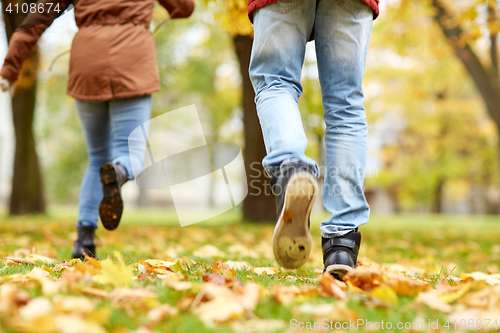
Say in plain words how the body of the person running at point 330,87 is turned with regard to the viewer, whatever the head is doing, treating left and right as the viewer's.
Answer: facing away from the viewer

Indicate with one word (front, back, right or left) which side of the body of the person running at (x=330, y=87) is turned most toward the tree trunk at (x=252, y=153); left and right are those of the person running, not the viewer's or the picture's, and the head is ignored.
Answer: front

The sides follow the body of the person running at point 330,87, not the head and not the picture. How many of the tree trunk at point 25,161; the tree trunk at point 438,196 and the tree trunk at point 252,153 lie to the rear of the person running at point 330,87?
0

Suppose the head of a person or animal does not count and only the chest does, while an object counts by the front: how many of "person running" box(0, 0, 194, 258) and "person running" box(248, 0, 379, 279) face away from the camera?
2

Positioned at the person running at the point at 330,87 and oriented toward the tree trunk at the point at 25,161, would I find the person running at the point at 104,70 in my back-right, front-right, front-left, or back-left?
front-left

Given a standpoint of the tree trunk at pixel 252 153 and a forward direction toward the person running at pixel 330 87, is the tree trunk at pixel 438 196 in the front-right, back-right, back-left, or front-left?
back-left

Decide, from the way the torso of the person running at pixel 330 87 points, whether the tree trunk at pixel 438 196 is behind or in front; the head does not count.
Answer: in front

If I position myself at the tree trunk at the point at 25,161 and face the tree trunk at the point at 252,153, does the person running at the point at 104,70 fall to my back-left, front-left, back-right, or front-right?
front-right

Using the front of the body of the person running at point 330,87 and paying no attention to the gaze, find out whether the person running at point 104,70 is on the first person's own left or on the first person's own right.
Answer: on the first person's own left

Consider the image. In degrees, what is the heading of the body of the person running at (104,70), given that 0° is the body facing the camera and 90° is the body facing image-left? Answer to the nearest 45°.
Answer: approximately 180°

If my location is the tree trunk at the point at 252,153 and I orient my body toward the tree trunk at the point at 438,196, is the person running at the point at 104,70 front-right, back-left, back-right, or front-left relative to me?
back-right

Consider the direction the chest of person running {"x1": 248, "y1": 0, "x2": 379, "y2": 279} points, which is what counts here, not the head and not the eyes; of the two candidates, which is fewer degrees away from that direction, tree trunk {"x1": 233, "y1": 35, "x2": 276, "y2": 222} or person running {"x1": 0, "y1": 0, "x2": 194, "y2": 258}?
the tree trunk

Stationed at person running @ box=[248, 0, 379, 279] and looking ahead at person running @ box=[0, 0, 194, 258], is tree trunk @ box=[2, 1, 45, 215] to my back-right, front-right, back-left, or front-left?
front-right

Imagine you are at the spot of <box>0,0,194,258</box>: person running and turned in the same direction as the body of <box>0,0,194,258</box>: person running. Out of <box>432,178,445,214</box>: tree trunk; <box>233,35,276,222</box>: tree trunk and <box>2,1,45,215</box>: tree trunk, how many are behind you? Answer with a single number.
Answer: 0

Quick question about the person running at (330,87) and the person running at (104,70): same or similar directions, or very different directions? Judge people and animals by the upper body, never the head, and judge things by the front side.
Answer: same or similar directions

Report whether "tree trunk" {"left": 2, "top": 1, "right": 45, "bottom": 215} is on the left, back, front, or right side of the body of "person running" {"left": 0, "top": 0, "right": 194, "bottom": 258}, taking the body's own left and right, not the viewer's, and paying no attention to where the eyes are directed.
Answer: front

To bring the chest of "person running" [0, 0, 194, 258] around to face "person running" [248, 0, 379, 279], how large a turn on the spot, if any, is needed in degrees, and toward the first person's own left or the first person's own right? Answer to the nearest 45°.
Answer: approximately 135° to the first person's own right
